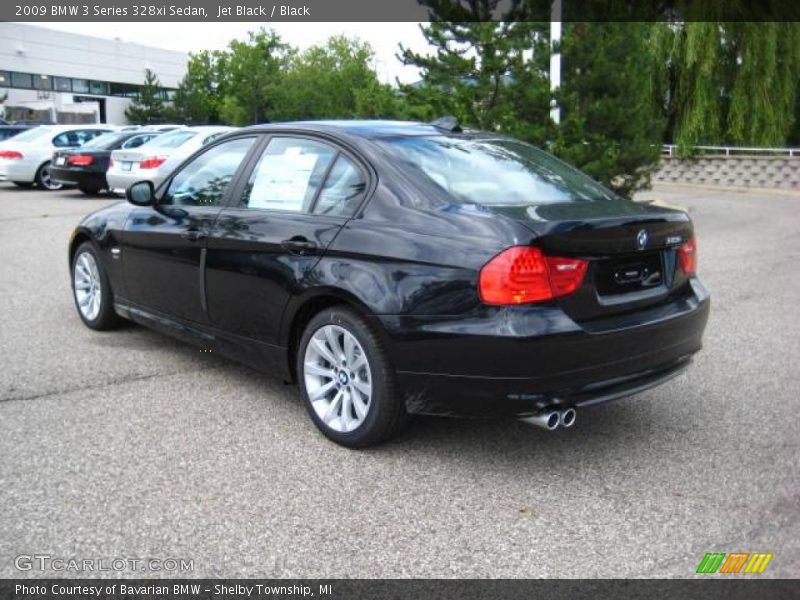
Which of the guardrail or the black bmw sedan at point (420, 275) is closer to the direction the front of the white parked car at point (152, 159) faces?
the guardrail

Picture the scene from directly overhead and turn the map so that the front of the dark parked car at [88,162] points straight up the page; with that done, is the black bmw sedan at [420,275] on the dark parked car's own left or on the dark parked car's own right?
on the dark parked car's own right

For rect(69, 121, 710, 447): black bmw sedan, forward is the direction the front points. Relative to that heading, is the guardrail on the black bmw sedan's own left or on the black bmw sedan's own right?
on the black bmw sedan's own right

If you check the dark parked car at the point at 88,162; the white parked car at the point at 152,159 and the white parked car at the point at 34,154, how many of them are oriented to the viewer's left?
0

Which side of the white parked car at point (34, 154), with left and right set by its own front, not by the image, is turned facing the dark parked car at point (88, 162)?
right

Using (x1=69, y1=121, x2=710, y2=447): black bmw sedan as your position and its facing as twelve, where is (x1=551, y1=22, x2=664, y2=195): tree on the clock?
The tree is roughly at 2 o'clock from the black bmw sedan.

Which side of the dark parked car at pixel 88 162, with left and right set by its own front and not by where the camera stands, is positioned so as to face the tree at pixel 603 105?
right

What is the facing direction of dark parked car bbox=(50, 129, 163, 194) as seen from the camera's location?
facing away from the viewer and to the right of the viewer

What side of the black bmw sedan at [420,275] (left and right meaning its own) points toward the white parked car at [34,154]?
front

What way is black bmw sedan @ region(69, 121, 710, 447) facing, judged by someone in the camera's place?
facing away from the viewer and to the left of the viewer

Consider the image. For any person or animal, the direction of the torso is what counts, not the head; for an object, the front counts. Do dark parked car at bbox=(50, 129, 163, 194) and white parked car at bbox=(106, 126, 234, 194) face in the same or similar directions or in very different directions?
same or similar directions

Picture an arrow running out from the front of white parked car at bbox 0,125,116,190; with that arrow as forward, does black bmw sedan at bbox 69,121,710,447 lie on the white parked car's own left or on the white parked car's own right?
on the white parked car's own right

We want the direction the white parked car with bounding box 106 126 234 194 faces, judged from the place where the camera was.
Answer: facing away from the viewer and to the right of the viewer

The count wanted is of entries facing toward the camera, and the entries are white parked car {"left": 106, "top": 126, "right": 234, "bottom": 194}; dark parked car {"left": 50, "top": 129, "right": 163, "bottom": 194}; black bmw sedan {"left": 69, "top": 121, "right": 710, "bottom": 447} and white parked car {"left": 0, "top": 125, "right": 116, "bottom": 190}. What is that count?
0

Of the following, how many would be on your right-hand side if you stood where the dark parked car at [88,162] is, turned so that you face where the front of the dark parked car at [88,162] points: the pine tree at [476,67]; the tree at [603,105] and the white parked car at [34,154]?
2

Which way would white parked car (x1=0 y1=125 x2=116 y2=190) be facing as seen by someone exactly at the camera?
facing away from the viewer and to the right of the viewer

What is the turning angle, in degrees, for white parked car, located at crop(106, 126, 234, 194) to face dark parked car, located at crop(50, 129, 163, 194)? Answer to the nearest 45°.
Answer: approximately 90° to its left

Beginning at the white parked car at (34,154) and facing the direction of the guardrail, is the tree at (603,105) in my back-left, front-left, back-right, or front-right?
front-right
